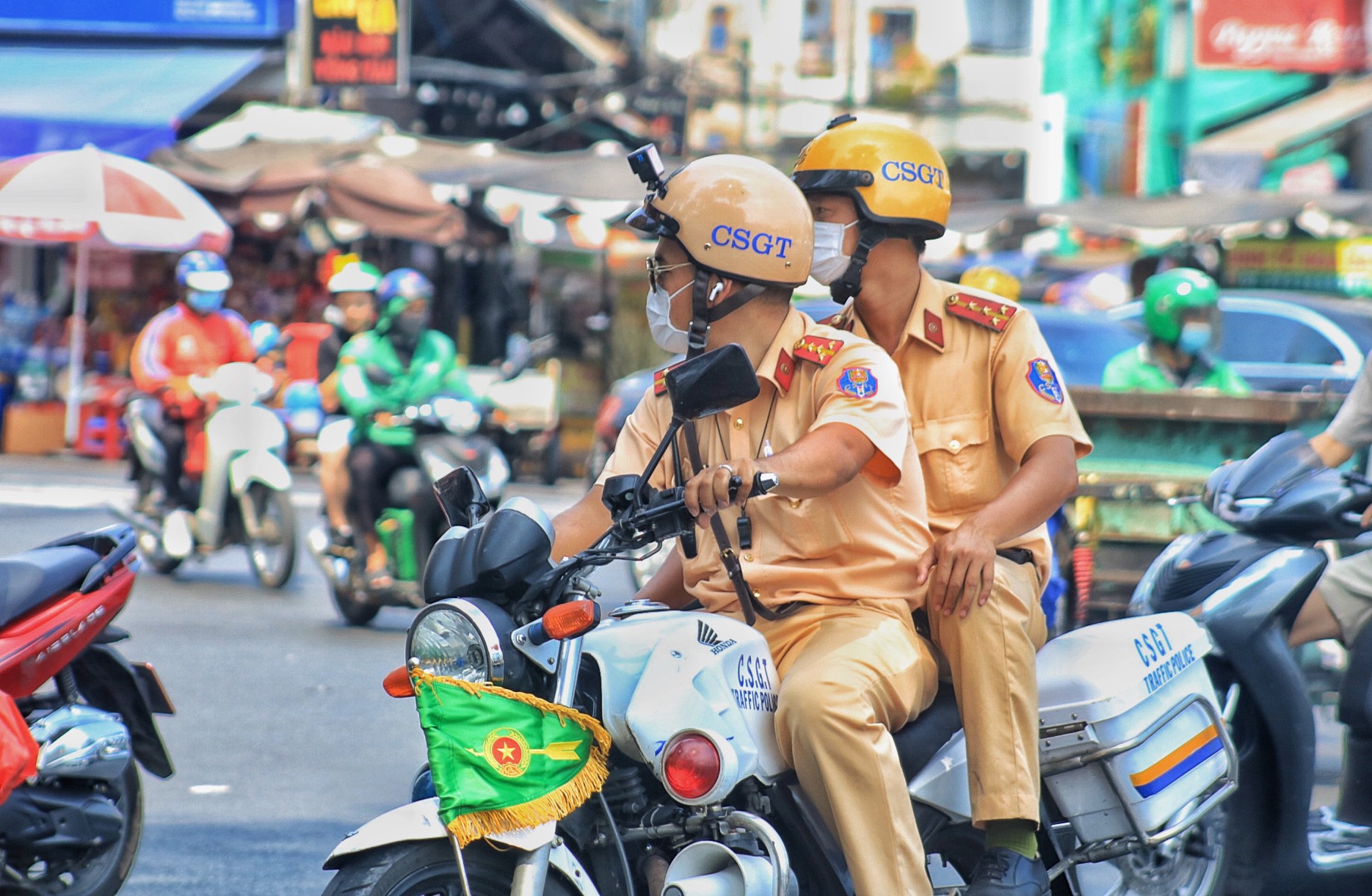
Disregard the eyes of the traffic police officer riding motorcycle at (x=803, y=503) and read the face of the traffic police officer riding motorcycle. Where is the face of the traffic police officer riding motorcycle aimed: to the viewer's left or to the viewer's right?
to the viewer's left

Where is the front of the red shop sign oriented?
toward the camera

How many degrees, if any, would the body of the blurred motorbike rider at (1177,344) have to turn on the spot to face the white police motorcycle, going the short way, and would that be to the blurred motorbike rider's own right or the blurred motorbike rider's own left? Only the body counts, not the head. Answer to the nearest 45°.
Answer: approximately 45° to the blurred motorbike rider's own right

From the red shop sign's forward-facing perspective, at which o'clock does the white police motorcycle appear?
The white police motorcycle is roughly at 12 o'clock from the red shop sign.

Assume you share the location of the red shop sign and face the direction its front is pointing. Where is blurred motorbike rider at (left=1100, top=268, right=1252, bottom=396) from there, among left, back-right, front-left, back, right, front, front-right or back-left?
front

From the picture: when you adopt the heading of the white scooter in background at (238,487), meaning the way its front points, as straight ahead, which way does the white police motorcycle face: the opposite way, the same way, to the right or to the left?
to the right

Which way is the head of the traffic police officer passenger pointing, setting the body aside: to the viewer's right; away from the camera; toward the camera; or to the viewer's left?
to the viewer's left

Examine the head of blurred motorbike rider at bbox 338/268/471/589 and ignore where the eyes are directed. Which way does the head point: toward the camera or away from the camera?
toward the camera

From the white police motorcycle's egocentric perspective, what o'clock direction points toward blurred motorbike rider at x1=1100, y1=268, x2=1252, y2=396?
The blurred motorbike rider is roughly at 5 o'clock from the white police motorcycle.

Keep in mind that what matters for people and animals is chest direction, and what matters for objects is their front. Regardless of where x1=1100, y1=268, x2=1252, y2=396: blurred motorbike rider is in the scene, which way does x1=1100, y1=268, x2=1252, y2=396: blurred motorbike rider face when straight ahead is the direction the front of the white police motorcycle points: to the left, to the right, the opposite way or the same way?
to the left

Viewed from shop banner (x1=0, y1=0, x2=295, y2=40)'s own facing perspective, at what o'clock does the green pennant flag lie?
The green pennant flag is roughly at 12 o'clock from the shop banner.

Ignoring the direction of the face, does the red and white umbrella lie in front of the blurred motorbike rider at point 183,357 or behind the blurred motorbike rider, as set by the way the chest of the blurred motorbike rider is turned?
behind

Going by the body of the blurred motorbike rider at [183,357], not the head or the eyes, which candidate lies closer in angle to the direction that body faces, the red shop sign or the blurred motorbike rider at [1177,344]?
the blurred motorbike rider

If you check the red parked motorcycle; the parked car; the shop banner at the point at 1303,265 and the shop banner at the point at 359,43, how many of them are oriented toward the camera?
2
